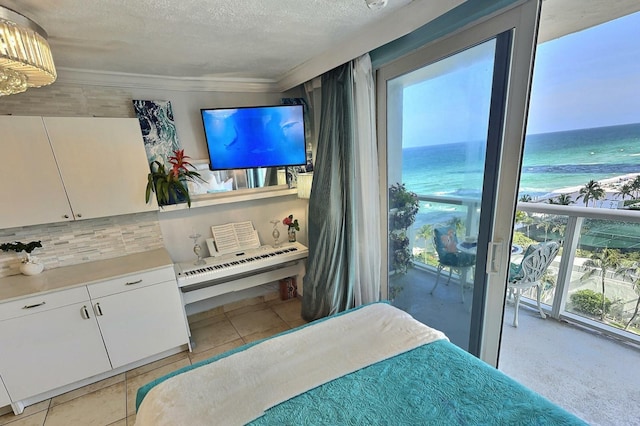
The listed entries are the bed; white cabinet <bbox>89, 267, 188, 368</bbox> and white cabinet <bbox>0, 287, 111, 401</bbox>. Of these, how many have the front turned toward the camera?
2

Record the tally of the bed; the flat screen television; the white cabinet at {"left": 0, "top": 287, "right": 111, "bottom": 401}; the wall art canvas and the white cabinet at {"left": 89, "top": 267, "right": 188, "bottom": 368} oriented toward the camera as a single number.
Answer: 4

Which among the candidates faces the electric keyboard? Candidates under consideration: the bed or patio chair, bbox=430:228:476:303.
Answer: the bed

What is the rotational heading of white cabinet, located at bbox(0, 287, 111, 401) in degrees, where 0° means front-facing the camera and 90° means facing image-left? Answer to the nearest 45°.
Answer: approximately 0°

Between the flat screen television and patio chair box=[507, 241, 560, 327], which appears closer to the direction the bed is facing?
the flat screen television

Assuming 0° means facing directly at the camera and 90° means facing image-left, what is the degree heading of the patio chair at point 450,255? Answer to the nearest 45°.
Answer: approximately 315°
